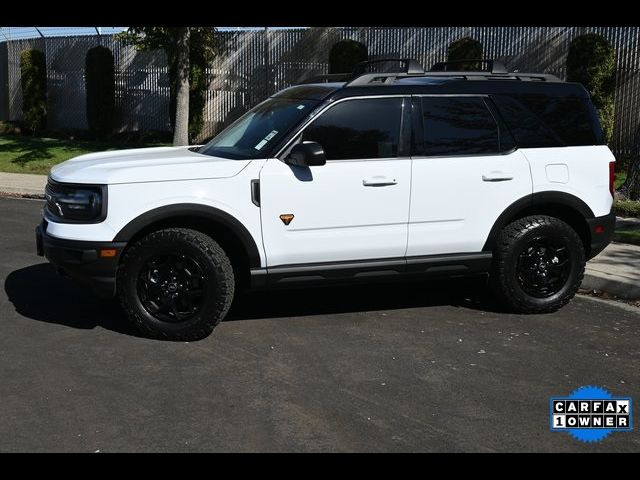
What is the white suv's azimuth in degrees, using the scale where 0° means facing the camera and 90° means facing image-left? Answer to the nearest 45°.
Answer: approximately 90°

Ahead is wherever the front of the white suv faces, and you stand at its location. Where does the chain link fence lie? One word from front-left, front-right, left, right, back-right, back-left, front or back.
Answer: right

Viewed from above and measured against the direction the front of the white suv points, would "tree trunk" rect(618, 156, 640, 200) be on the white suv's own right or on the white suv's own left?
on the white suv's own right

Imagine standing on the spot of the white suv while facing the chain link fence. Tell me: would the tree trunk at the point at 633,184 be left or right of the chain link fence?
right

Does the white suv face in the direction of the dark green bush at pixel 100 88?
no

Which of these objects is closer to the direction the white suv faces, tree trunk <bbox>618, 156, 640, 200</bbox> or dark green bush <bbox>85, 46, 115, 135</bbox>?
the dark green bush

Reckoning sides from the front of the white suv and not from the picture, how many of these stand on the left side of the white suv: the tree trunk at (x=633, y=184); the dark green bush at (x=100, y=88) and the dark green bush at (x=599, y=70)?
0

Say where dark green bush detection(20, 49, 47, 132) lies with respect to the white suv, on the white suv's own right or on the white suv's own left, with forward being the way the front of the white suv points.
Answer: on the white suv's own right

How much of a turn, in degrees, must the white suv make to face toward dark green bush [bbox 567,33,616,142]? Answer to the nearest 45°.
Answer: approximately 135° to its right

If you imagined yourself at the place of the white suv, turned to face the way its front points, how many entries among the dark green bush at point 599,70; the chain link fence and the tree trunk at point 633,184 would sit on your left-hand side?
0
